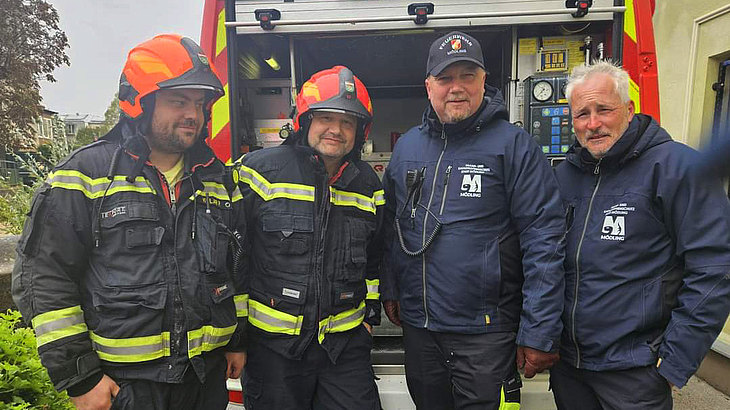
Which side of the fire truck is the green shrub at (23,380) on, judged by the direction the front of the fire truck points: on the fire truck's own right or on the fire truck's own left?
on the fire truck's own left

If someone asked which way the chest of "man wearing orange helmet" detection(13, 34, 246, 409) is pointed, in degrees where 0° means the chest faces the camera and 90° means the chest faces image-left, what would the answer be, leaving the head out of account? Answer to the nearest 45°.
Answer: approximately 315°

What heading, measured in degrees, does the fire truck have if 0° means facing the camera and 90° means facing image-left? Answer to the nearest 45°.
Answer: approximately 180°

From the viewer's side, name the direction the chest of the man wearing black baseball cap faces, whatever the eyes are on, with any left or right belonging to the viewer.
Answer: facing the viewer and to the left of the viewer

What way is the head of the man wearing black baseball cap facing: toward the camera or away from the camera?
toward the camera

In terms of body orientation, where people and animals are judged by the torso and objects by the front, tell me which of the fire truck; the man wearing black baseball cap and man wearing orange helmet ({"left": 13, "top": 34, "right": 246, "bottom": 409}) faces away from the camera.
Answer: the fire truck

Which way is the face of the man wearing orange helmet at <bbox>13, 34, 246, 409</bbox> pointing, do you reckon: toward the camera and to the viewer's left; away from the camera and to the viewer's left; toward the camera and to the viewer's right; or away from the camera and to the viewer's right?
toward the camera and to the viewer's right

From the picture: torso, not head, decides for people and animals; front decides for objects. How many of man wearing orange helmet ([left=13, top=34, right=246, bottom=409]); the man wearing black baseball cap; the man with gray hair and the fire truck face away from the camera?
1

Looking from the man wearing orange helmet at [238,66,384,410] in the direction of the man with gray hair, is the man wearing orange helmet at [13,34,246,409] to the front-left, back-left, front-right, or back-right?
back-right
